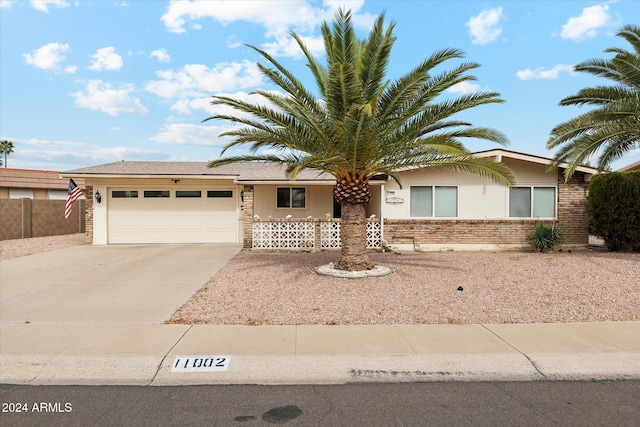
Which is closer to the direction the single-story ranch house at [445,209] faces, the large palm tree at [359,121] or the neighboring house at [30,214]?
the large palm tree

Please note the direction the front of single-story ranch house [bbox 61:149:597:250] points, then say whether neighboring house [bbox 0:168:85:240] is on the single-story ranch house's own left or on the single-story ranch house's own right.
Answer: on the single-story ranch house's own right

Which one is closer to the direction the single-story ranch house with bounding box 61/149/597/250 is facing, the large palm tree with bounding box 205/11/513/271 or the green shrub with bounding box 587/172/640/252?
the large palm tree

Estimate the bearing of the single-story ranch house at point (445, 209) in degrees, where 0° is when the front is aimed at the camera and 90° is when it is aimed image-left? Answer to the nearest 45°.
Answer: approximately 0°

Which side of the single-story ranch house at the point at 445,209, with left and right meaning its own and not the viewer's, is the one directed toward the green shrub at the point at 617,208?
left

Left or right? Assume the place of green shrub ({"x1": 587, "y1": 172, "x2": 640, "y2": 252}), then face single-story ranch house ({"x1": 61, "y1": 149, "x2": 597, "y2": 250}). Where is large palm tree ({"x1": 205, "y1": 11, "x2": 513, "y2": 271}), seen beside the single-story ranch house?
left

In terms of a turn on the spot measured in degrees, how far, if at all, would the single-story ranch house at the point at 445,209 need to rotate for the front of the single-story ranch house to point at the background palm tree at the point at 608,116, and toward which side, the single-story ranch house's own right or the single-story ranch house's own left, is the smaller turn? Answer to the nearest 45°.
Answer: approximately 45° to the single-story ranch house's own left
